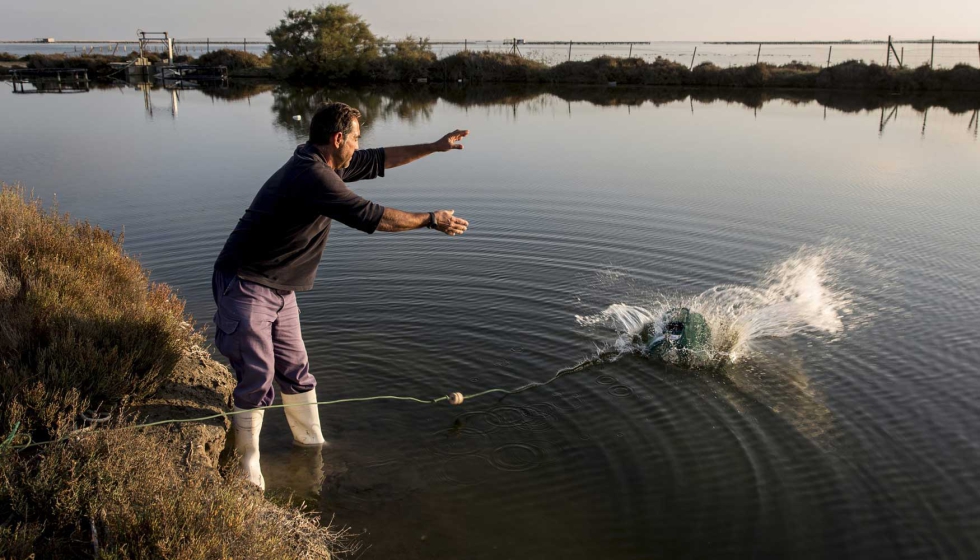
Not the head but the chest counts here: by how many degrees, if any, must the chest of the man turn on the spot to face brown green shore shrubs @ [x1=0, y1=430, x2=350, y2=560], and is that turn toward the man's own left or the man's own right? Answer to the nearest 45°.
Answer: approximately 135° to the man's own right

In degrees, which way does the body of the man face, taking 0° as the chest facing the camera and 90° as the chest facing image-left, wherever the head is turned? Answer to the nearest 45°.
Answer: approximately 270°

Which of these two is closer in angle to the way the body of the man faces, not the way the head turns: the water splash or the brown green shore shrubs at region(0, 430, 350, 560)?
the water splash
